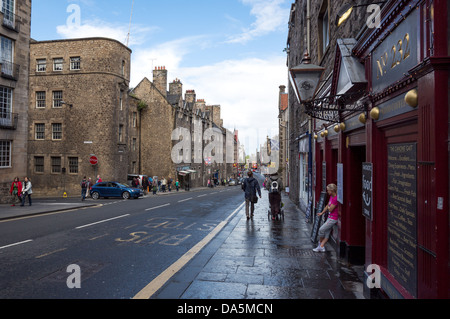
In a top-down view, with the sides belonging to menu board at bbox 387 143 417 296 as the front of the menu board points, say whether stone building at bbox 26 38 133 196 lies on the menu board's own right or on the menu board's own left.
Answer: on the menu board's own right

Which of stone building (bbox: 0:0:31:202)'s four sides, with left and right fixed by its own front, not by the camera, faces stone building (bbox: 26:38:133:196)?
left

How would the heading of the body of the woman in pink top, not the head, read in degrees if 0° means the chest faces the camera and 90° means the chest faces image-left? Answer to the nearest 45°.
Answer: approximately 90°

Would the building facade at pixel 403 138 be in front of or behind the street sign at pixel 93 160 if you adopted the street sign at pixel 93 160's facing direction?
in front

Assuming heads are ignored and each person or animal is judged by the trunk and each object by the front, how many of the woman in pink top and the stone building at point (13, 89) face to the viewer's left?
1

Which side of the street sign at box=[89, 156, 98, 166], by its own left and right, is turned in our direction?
front

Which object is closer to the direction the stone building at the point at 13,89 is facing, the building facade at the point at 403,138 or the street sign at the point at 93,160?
the building facade

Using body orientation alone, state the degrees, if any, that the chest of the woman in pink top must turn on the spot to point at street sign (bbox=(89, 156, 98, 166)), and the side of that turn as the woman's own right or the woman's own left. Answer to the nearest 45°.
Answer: approximately 45° to the woman's own right

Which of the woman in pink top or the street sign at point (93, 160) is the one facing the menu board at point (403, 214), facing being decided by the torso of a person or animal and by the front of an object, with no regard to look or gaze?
the street sign

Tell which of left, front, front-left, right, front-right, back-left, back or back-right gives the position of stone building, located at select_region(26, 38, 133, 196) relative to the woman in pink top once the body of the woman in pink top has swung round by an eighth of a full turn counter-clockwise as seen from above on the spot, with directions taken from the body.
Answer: right

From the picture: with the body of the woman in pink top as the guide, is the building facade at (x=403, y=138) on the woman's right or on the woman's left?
on the woman's left

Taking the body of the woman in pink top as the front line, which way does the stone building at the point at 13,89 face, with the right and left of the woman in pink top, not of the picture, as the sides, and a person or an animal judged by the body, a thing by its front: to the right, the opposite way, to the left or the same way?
the opposite way

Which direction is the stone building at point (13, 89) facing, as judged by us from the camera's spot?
facing the viewer and to the right of the viewer

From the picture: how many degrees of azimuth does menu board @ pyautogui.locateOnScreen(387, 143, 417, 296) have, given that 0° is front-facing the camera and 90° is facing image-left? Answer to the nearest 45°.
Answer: approximately 45°

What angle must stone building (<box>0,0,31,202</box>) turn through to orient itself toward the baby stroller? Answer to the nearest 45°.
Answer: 0° — it already faces it

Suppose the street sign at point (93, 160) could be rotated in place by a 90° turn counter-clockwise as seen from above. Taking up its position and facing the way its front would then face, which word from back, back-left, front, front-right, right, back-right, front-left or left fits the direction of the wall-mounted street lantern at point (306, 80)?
right
